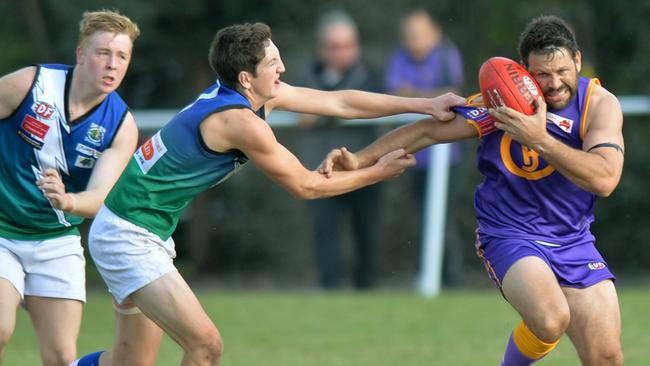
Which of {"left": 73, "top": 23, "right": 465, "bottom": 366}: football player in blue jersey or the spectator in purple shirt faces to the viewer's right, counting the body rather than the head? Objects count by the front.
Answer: the football player in blue jersey

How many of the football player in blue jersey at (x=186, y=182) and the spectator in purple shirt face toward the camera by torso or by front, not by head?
1

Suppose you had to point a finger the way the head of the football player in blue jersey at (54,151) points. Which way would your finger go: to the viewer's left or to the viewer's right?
to the viewer's right

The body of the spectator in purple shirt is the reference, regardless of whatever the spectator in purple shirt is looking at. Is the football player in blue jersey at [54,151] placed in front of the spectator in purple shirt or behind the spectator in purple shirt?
in front

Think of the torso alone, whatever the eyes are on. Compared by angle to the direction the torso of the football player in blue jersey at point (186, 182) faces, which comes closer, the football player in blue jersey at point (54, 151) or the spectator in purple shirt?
the spectator in purple shirt

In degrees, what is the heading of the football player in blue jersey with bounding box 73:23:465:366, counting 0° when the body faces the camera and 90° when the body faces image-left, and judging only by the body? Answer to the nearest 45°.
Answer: approximately 270°

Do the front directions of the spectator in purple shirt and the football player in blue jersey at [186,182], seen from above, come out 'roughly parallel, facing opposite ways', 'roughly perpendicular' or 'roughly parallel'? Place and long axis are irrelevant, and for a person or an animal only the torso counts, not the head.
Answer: roughly perpendicular

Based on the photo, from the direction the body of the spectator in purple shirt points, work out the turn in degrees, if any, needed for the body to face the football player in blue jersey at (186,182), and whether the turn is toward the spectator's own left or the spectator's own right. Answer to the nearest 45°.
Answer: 0° — they already face them

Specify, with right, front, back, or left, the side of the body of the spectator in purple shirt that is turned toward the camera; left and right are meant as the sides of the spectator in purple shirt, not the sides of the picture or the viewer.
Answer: front

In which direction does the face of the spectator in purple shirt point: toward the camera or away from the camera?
toward the camera
